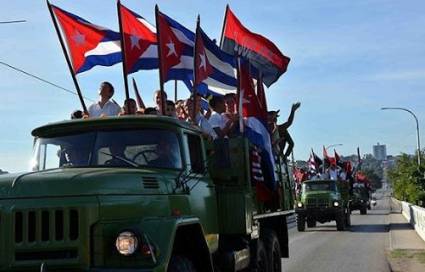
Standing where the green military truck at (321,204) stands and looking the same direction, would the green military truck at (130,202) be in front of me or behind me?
in front

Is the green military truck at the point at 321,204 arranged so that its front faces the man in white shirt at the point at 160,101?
yes

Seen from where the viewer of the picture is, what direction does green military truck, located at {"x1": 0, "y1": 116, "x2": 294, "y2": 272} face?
facing the viewer and to the left of the viewer

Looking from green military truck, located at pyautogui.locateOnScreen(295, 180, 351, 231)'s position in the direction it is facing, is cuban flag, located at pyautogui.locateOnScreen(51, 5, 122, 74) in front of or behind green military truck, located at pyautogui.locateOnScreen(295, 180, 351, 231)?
in front

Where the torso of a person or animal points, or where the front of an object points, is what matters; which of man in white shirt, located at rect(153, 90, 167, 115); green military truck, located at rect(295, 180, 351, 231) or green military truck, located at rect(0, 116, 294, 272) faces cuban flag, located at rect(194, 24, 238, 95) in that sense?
green military truck, located at rect(295, 180, 351, 231)

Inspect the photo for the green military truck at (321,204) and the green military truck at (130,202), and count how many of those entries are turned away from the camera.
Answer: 0

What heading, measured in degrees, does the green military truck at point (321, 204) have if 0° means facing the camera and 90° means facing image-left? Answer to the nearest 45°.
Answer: approximately 0°

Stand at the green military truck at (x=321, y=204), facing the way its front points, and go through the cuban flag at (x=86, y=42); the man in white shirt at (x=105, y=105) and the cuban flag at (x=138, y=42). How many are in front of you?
3

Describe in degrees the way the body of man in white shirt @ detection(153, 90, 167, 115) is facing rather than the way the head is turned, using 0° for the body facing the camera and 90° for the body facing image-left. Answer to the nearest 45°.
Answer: approximately 45°

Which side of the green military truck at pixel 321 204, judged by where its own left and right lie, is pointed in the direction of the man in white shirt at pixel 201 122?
front

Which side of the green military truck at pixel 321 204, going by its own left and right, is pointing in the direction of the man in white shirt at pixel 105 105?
front
